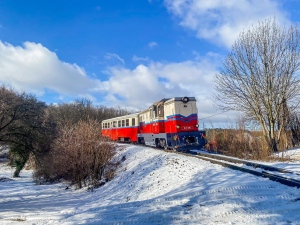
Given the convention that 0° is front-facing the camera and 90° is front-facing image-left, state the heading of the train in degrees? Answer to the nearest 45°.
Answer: approximately 315°
